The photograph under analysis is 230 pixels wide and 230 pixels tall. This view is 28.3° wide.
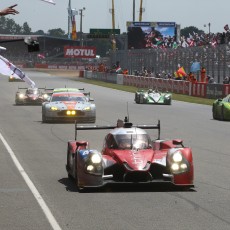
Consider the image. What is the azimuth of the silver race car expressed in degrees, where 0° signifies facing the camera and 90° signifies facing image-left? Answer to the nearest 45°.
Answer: approximately 0°

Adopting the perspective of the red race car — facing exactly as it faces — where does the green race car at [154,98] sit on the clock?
The green race car is roughly at 6 o'clock from the red race car.

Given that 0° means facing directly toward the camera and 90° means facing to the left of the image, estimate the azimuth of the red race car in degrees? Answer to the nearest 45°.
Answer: approximately 0°

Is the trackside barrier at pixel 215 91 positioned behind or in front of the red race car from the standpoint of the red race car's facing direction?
behind

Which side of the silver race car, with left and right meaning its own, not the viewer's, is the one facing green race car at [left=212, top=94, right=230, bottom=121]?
left

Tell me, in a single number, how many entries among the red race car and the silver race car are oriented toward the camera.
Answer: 2

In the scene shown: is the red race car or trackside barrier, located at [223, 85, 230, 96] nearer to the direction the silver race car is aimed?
the red race car

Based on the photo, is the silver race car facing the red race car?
yes

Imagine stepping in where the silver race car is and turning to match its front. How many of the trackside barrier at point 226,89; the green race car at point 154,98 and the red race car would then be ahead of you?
1
